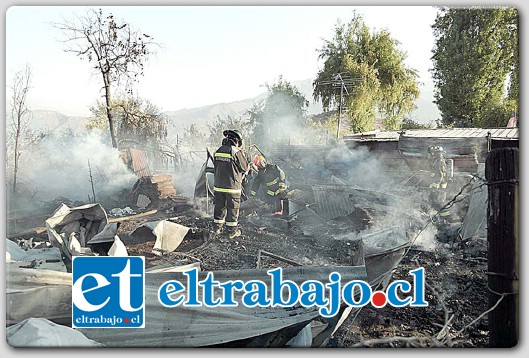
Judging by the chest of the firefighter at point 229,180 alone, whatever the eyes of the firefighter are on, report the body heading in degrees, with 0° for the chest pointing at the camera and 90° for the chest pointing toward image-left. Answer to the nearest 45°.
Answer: approximately 225°

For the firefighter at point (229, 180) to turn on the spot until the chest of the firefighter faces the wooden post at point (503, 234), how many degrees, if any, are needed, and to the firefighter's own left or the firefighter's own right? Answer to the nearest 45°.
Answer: approximately 90° to the firefighter's own right

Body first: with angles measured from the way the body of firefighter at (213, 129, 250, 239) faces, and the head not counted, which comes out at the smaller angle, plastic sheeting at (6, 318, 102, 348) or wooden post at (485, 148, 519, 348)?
the wooden post

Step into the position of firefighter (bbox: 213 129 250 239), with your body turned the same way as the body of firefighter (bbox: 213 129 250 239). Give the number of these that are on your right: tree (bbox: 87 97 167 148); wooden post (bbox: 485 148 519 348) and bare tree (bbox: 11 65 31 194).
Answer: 1
